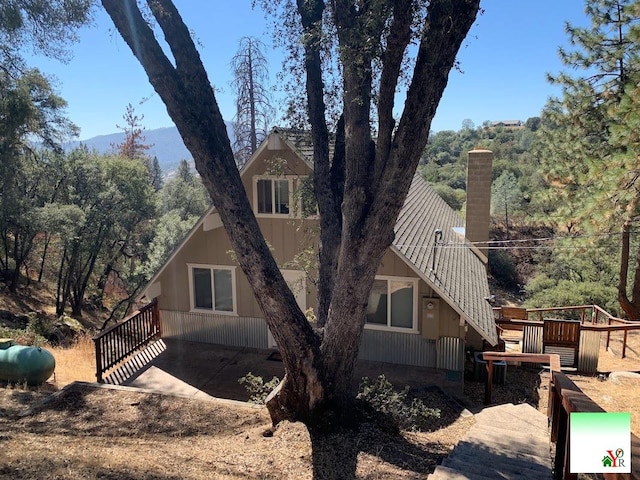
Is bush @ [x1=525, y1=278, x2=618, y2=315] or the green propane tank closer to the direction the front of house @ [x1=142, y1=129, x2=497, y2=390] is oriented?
the green propane tank

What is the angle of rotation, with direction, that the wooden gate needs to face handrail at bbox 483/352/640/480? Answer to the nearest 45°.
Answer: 0° — it already faces it

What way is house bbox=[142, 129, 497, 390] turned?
toward the camera

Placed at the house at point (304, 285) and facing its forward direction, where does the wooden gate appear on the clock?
The wooden gate is roughly at 9 o'clock from the house.

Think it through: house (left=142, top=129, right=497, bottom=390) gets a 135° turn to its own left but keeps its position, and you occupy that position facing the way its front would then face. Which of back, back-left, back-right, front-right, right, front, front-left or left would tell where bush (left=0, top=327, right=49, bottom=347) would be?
back-left

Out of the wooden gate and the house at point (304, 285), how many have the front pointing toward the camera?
2

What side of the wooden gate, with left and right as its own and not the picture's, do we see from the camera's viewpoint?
front

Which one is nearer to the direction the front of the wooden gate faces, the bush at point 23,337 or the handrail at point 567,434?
the handrail

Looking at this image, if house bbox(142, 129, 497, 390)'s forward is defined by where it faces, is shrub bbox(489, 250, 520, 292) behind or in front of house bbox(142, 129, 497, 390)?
behind

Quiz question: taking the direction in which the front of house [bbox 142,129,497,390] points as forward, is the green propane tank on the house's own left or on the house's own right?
on the house's own right

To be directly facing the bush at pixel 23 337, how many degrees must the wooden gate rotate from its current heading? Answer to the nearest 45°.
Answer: approximately 45° to its right

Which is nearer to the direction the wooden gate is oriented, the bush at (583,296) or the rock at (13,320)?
the rock

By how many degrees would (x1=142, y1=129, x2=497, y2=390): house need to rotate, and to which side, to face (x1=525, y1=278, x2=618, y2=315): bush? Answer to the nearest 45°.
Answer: approximately 135° to its left
